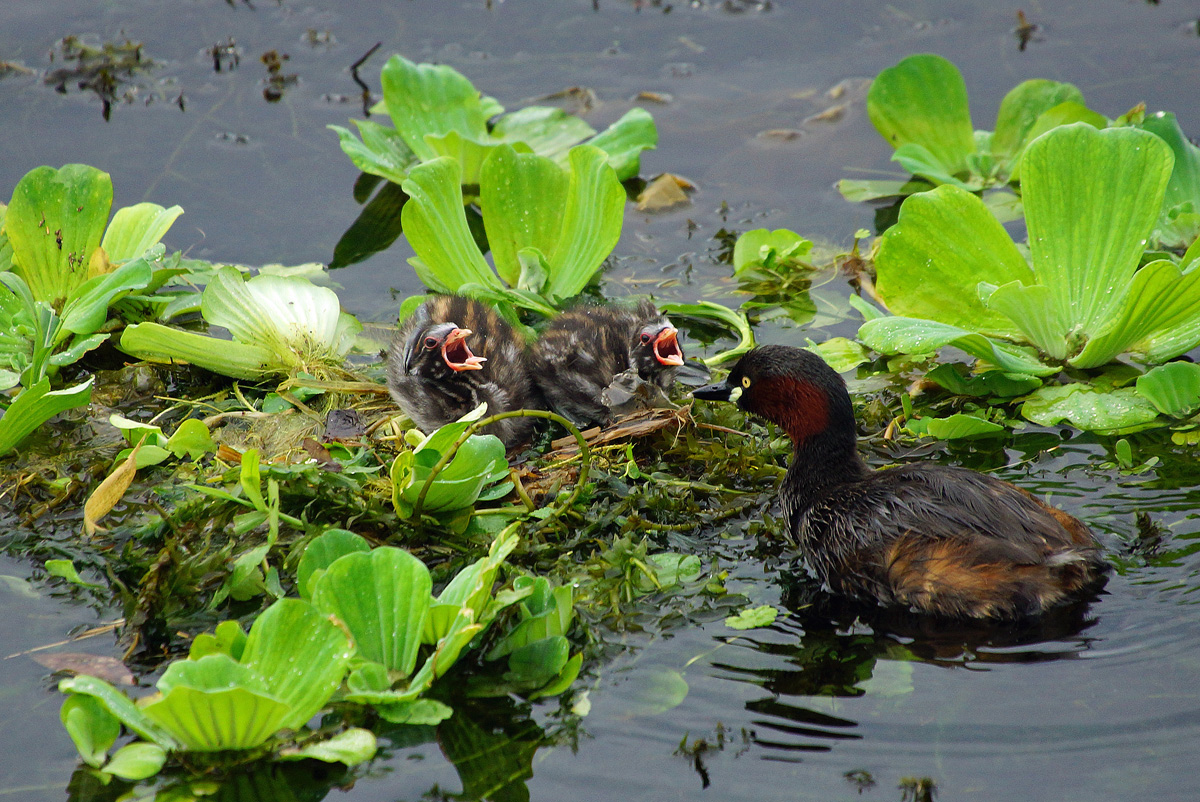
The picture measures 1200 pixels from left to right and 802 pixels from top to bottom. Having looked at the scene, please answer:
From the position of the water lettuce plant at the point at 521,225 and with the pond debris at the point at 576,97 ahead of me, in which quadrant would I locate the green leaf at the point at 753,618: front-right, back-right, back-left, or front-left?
back-right

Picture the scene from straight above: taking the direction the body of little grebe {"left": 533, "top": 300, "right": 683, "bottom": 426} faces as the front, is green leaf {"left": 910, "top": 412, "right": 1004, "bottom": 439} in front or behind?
in front

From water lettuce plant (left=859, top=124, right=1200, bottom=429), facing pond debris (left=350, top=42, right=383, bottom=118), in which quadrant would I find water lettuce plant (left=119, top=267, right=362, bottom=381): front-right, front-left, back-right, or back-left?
front-left

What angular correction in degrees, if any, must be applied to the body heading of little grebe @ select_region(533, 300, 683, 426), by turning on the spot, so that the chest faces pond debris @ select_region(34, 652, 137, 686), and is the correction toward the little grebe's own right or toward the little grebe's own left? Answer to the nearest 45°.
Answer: approximately 135° to the little grebe's own right

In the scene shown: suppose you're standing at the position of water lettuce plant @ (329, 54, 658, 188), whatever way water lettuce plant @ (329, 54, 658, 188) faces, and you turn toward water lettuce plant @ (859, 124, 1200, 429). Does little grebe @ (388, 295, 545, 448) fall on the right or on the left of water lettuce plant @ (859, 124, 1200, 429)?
right

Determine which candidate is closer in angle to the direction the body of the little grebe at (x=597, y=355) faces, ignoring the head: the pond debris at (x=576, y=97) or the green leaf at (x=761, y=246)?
the green leaf

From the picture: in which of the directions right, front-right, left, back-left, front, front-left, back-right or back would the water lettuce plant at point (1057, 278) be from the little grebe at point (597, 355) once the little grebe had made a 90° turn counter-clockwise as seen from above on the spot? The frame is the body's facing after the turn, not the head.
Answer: right

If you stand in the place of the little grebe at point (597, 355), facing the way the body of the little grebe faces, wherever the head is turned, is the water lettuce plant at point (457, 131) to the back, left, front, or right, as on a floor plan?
left

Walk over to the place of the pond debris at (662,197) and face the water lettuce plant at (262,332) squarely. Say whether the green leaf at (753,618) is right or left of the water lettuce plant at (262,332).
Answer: left

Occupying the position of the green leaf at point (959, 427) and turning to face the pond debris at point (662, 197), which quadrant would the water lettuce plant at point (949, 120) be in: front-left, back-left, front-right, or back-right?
front-right

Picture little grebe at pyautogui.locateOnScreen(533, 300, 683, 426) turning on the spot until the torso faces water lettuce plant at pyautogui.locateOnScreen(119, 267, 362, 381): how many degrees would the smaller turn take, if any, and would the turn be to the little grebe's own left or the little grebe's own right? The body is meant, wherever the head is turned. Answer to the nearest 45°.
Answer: approximately 180°

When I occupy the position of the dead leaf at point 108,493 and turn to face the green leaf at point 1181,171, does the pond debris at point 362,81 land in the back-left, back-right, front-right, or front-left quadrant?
front-left

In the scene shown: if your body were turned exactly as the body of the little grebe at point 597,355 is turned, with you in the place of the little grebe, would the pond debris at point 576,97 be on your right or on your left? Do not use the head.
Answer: on your left

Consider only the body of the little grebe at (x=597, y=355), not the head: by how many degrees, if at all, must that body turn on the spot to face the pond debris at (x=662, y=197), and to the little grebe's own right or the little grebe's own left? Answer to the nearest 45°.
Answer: approximately 90° to the little grebe's own left

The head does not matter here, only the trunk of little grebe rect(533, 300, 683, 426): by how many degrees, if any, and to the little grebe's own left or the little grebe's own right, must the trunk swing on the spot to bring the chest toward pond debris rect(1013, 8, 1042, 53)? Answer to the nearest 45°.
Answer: approximately 45° to the little grebe's own left

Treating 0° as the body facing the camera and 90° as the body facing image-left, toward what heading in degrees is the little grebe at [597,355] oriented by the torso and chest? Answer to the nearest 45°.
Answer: approximately 270°
